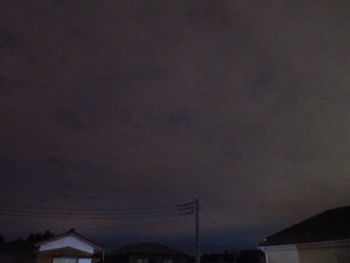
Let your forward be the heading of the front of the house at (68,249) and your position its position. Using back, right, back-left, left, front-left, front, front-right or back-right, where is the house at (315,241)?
front-left

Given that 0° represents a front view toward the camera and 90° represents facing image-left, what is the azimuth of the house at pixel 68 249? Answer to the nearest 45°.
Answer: approximately 0°

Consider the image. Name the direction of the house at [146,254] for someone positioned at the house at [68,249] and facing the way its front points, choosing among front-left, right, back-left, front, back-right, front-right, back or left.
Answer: back-left
